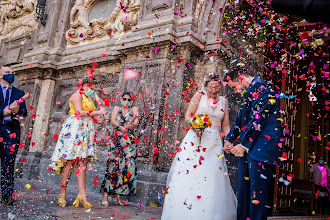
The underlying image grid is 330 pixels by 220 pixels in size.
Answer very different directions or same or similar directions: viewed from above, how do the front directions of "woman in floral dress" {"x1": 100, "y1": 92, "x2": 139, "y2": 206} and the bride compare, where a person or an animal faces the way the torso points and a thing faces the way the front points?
same or similar directions

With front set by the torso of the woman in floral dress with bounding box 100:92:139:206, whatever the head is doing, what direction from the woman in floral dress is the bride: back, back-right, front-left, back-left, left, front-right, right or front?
front-left

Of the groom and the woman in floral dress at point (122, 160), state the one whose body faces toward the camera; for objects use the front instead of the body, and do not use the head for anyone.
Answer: the woman in floral dress

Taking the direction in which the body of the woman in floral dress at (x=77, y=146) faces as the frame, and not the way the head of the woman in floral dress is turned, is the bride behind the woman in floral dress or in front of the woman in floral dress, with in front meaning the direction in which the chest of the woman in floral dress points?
in front

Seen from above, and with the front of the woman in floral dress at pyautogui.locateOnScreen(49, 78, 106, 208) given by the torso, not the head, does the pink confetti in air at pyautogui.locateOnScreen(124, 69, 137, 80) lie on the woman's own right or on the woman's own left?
on the woman's own left

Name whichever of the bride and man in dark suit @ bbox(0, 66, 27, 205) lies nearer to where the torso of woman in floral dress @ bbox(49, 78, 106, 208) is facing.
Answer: the bride

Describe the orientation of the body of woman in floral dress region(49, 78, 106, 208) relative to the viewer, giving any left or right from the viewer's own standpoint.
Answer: facing the viewer and to the right of the viewer

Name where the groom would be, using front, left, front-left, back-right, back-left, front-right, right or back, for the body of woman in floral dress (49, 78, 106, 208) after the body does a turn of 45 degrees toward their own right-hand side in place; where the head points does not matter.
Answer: front-left

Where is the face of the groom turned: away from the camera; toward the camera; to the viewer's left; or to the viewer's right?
to the viewer's left

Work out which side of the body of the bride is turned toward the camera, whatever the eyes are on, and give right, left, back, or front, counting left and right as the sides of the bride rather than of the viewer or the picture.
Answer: front

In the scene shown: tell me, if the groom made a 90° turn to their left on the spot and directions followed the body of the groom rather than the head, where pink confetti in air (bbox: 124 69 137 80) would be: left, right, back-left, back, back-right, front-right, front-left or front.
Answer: back-right

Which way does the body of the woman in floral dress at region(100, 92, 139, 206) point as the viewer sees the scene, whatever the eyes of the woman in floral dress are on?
toward the camera

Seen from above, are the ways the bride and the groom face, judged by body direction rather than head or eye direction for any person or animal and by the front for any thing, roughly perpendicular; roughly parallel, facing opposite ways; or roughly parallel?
roughly perpendicular

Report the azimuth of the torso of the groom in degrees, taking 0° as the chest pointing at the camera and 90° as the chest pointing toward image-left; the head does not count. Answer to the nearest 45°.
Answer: approximately 90°

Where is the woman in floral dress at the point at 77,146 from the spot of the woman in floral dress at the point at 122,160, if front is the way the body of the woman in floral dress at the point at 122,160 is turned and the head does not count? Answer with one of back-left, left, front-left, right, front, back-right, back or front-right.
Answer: front-right

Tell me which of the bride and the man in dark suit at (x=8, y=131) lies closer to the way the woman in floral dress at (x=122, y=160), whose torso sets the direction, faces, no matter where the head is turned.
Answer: the bride

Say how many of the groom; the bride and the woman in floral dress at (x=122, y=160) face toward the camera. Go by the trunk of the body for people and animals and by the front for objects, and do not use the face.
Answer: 2

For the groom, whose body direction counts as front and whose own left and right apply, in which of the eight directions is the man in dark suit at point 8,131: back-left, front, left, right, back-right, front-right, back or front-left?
front

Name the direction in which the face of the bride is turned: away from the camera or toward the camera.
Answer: toward the camera
